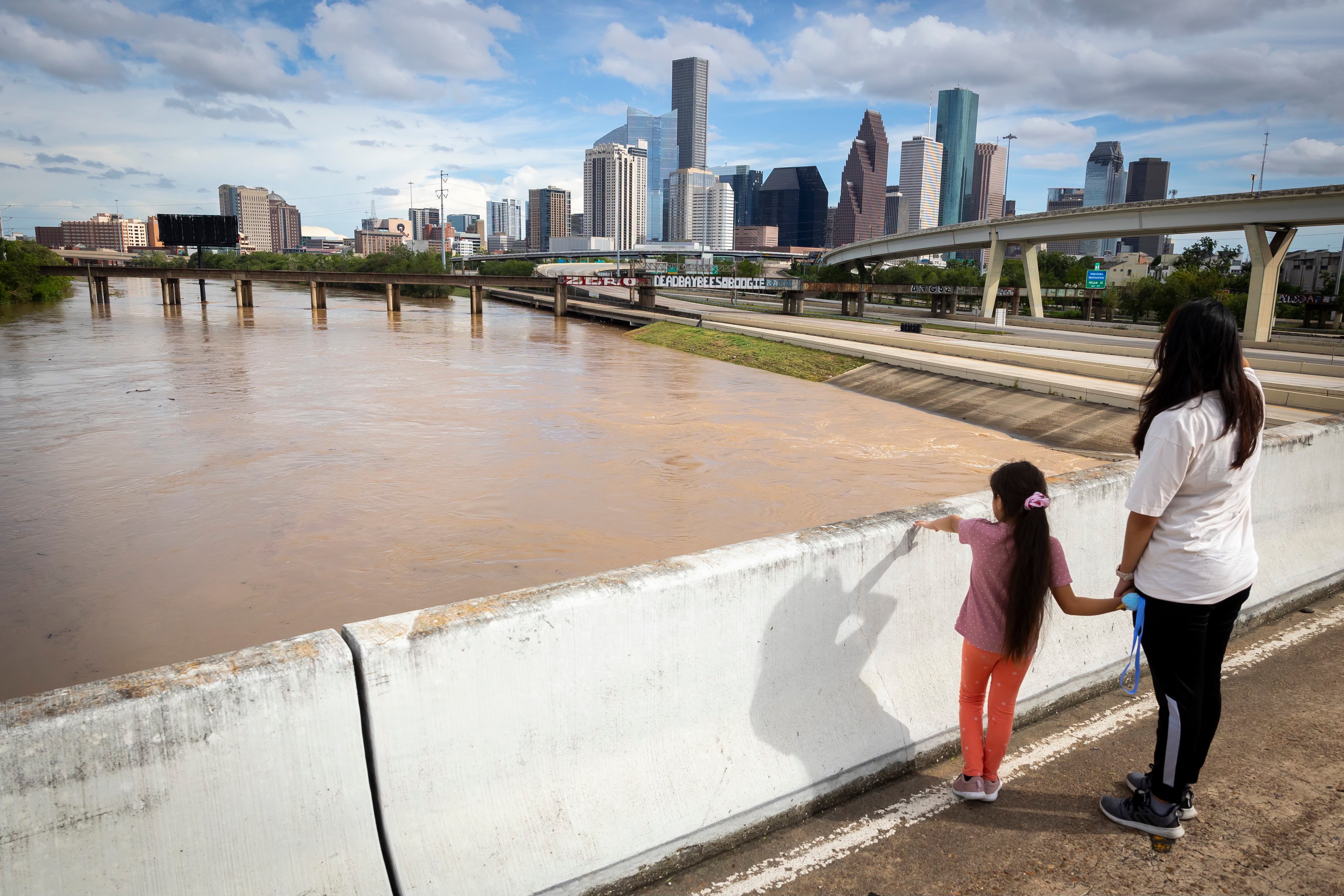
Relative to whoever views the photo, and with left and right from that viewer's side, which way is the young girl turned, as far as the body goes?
facing away from the viewer and to the left of the viewer

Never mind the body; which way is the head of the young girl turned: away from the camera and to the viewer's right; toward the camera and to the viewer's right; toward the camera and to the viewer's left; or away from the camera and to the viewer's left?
away from the camera and to the viewer's left

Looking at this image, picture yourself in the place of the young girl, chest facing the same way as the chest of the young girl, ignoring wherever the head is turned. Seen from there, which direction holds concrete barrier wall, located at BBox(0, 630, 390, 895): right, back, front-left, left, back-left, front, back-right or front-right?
left
